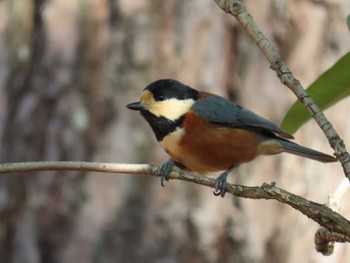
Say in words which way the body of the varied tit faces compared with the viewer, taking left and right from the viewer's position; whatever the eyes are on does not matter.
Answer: facing to the left of the viewer

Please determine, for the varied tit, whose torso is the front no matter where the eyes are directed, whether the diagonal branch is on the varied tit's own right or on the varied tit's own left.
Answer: on the varied tit's own left
